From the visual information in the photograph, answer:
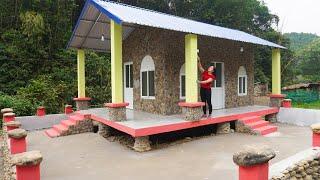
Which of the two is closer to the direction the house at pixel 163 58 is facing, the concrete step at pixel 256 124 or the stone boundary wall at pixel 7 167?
the concrete step

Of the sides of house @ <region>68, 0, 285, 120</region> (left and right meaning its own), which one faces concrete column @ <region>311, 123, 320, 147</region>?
left

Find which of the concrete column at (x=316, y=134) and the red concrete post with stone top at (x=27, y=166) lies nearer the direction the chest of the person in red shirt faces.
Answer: the red concrete post with stone top

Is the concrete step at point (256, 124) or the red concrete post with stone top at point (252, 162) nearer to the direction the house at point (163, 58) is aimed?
the red concrete post with stone top

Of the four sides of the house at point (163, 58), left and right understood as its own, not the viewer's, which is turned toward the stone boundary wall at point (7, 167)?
front

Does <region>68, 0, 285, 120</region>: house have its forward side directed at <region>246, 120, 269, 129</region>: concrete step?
no

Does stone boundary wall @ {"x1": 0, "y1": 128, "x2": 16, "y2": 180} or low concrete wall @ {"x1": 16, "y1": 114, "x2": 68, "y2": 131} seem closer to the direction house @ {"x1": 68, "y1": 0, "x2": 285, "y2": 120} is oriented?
the stone boundary wall

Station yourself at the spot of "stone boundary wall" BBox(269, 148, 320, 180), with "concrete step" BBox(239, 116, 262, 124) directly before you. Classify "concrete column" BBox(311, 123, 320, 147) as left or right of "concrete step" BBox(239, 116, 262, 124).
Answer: right

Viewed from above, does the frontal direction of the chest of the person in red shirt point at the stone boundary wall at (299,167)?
no

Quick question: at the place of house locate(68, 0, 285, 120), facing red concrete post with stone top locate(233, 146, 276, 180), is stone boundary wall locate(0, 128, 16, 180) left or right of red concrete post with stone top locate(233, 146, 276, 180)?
right
